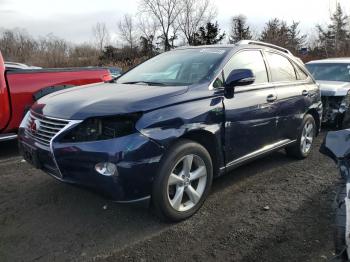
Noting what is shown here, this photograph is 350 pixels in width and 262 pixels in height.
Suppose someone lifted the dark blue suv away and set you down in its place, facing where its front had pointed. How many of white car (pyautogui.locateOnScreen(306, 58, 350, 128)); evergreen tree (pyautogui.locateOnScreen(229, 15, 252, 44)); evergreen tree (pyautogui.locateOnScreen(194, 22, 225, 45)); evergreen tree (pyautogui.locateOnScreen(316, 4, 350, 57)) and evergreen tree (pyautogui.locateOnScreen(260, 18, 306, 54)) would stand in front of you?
0

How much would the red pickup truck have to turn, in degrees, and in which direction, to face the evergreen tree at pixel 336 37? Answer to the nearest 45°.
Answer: approximately 135° to its right

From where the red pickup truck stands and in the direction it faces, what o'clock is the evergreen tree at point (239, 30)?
The evergreen tree is roughly at 4 o'clock from the red pickup truck.

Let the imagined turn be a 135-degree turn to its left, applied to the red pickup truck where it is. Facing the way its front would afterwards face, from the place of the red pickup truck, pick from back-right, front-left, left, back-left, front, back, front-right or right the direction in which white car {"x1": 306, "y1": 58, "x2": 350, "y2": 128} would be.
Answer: front-left

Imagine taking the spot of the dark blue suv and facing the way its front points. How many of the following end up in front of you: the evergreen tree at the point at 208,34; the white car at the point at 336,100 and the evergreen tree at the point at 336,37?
0

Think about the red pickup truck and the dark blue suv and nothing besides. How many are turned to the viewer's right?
0

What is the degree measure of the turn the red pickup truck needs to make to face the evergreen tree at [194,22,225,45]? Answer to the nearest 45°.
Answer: approximately 135° to its right

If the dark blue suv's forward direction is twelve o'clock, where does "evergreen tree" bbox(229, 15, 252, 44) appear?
The evergreen tree is roughly at 5 o'clock from the dark blue suv.

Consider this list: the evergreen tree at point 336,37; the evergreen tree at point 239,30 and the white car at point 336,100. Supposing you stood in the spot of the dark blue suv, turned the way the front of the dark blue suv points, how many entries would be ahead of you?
0

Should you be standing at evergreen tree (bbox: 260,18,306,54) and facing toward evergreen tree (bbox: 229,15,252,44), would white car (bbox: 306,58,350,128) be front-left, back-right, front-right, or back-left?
back-left

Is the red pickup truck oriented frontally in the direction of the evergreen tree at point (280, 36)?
no

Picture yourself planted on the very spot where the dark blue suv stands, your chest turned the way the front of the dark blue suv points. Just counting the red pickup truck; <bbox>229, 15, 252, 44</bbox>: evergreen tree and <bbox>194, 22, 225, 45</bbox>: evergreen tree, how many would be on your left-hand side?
0

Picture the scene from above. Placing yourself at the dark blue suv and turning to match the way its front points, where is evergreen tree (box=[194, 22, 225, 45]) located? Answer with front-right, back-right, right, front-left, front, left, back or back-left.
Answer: back-right

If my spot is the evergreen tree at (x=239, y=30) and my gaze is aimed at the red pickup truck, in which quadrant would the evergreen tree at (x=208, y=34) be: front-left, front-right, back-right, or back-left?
front-right

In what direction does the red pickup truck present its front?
to the viewer's left

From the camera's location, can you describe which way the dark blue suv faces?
facing the viewer and to the left of the viewer
